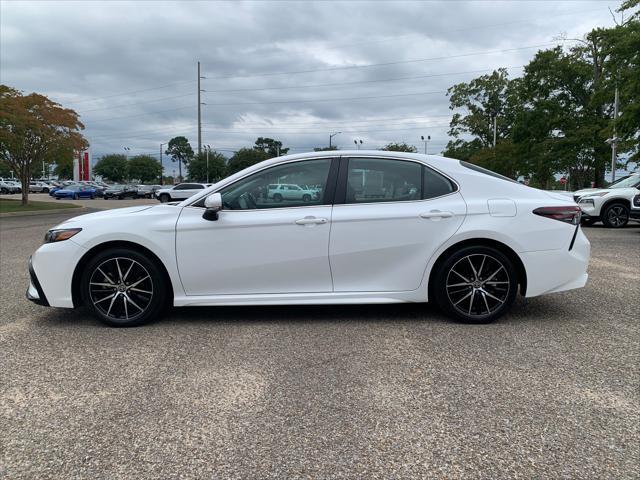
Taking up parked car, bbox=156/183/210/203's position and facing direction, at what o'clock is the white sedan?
The white sedan is roughly at 9 o'clock from the parked car.

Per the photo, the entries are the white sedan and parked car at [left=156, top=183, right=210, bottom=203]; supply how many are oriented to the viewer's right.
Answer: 0

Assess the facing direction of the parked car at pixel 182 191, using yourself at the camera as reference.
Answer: facing to the left of the viewer

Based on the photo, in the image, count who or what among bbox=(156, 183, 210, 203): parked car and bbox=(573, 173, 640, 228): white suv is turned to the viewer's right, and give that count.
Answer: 0

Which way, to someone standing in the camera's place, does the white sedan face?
facing to the left of the viewer

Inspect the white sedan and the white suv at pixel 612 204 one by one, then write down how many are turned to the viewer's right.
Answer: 0

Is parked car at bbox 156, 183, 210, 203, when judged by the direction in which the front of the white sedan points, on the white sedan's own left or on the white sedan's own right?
on the white sedan's own right
